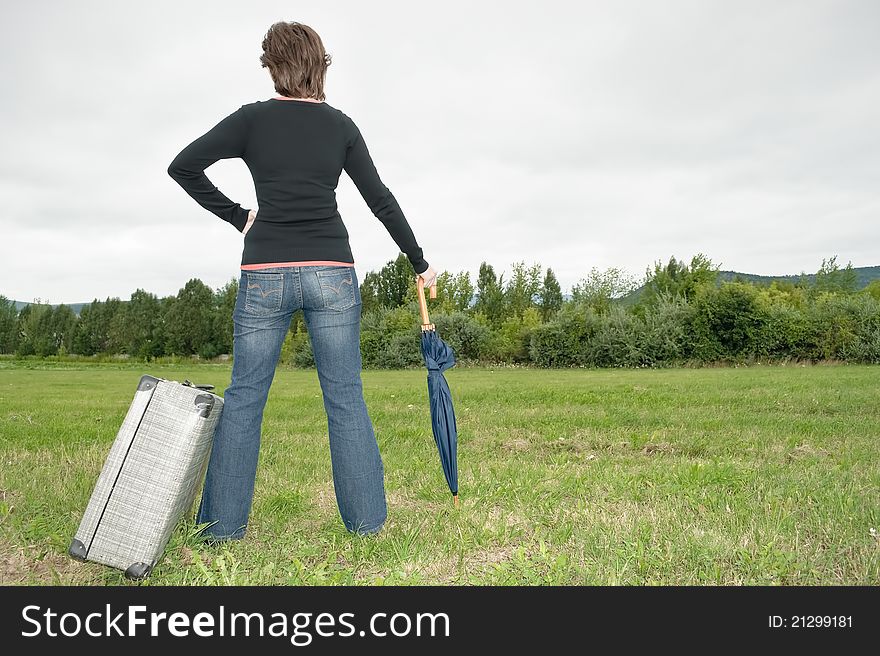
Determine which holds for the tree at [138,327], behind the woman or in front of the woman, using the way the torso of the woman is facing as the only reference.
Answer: in front

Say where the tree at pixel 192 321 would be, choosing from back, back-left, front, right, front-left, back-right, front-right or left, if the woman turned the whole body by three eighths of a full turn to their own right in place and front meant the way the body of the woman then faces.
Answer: back-left

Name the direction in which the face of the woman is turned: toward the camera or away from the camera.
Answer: away from the camera

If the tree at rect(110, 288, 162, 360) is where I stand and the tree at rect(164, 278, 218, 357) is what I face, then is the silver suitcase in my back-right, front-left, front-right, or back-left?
front-right

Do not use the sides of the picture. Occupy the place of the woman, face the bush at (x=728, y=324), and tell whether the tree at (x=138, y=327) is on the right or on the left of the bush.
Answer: left

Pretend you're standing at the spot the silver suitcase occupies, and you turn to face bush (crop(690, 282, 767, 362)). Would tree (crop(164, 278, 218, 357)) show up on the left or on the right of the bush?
left

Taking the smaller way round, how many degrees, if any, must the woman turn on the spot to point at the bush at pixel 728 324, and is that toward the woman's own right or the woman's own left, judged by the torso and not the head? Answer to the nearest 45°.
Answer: approximately 45° to the woman's own right

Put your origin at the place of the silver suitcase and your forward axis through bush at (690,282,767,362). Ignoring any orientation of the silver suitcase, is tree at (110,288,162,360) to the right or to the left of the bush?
left

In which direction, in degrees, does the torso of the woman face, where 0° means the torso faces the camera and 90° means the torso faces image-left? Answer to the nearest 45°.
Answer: approximately 180°
